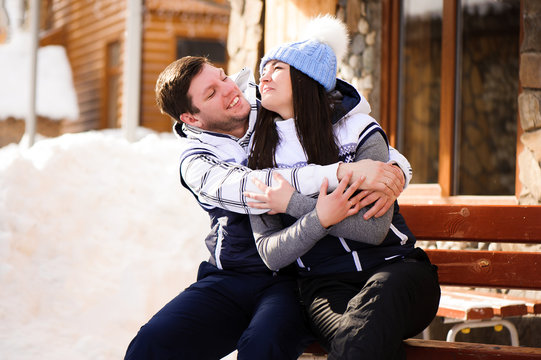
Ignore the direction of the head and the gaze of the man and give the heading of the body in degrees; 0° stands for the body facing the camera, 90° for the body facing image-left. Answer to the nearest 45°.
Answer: approximately 315°

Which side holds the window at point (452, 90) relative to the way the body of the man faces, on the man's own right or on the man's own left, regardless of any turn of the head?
on the man's own left

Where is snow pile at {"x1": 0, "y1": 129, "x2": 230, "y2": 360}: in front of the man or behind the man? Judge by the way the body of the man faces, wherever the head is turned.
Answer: behind

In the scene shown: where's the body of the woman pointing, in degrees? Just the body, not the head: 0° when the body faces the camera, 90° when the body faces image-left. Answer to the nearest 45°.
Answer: approximately 45°

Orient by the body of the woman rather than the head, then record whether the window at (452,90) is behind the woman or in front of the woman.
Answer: behind

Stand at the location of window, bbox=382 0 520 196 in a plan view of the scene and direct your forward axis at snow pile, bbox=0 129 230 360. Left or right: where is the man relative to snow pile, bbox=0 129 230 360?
left

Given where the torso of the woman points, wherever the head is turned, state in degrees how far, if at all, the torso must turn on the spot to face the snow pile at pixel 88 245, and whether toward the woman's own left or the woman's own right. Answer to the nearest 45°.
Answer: approximately 90° to the woman's own right
